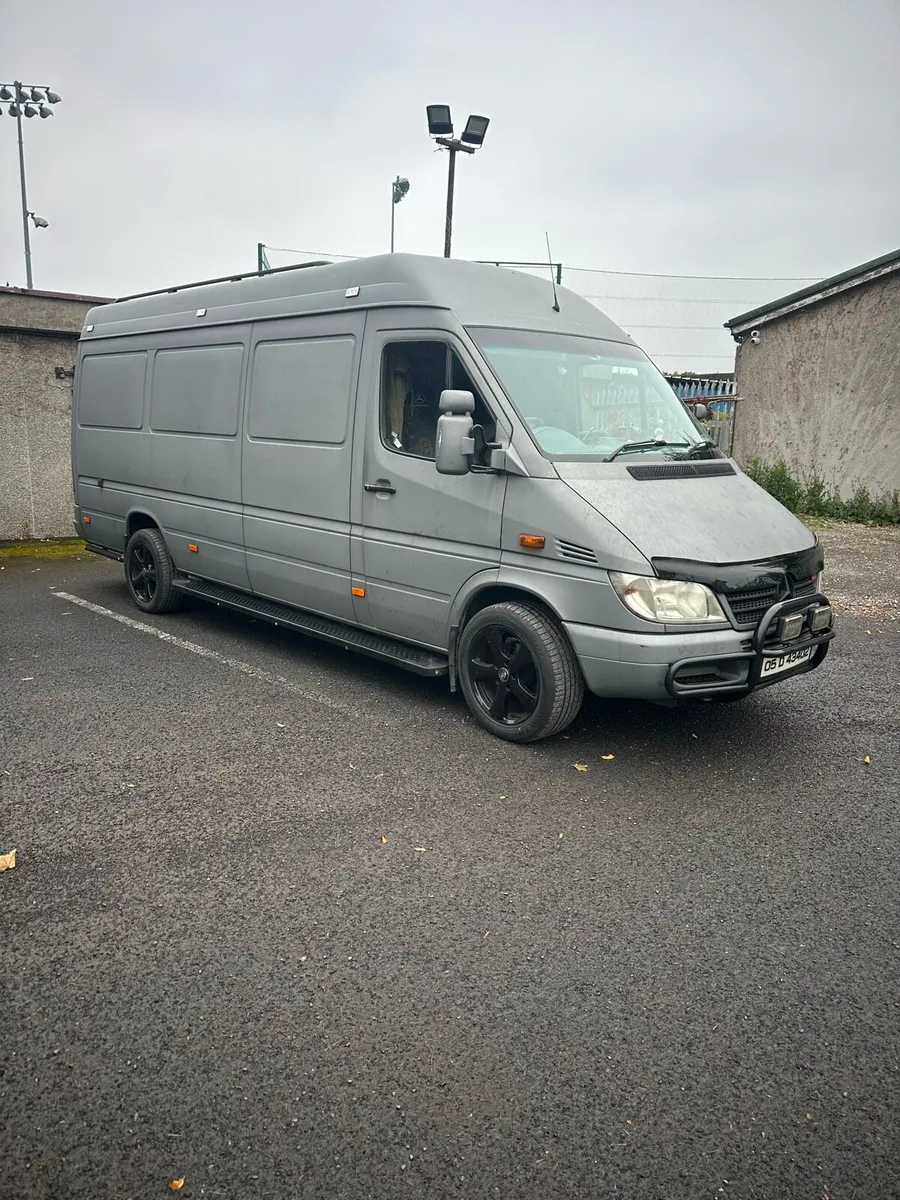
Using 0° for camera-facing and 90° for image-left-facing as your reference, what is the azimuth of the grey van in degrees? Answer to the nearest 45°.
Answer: approximately 315°

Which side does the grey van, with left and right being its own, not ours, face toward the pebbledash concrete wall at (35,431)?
back

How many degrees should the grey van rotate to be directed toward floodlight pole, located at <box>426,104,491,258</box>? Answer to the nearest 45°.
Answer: approximately 135° to its left

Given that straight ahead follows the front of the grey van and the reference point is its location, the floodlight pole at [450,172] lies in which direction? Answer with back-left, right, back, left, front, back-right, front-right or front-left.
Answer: back-left

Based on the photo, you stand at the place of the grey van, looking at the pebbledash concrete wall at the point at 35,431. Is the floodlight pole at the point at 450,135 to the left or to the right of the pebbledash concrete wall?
right
